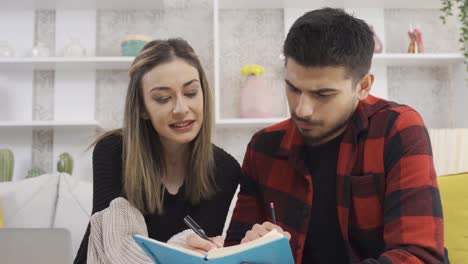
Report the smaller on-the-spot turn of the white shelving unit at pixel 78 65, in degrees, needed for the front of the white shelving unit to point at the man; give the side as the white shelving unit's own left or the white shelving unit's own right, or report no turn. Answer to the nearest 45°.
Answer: approximately 45° to the white shelving unit's own left

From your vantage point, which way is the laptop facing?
away from the camera

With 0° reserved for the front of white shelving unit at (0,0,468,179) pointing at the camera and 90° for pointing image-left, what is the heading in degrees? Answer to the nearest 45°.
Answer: approximately 0°

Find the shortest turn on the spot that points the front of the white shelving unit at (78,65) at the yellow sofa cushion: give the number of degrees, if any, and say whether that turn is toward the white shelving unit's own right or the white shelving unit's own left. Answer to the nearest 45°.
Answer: approximately 45° to the white shelving unit's own left

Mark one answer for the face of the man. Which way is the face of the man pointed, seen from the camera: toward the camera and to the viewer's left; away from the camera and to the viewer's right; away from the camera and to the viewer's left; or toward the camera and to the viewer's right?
toward the camera and to the viewer's left

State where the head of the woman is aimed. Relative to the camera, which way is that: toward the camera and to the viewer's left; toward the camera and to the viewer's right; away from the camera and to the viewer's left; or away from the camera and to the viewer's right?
toward the camera and to the viewer's right

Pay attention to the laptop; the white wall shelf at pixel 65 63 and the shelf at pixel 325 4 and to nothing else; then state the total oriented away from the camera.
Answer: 1

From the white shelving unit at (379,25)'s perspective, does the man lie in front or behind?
in front

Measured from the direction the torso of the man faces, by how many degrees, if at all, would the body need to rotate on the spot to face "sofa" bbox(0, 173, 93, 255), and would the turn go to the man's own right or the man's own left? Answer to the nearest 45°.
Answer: approximately 90° to the man's own right
